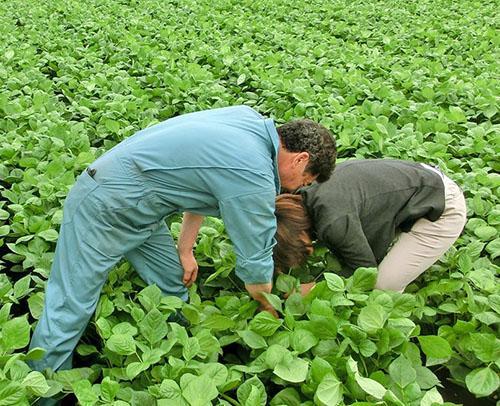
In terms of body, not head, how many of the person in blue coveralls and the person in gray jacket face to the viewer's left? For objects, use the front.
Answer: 1

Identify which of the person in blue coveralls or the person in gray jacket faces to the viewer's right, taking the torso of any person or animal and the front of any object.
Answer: the person in blue coveralls

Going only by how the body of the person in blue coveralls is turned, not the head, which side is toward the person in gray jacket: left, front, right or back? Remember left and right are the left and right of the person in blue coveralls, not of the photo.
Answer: front

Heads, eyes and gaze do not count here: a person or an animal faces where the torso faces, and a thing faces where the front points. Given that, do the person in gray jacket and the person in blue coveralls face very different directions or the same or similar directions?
very different directions

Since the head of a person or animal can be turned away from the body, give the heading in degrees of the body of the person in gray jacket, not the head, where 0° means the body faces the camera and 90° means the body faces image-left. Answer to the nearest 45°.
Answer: approximately 90°

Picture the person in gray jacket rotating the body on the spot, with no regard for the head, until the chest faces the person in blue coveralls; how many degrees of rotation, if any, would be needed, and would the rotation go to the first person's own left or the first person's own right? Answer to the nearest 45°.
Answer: approximately 45° to the first person's own left

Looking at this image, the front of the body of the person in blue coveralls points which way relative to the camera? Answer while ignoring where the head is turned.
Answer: to the viewer's right
